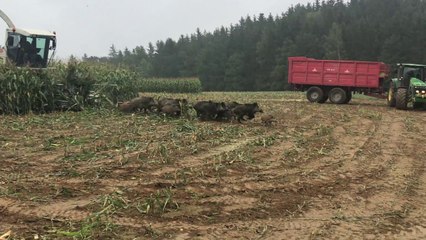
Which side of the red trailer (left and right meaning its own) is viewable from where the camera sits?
right

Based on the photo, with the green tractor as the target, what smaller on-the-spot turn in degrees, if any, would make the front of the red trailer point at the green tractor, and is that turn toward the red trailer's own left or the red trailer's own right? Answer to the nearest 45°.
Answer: approximately 45° to the red trailer's own right

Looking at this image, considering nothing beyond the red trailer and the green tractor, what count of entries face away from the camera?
0

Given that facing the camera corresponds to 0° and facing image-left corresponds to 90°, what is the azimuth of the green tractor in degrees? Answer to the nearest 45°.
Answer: approximately 315°
